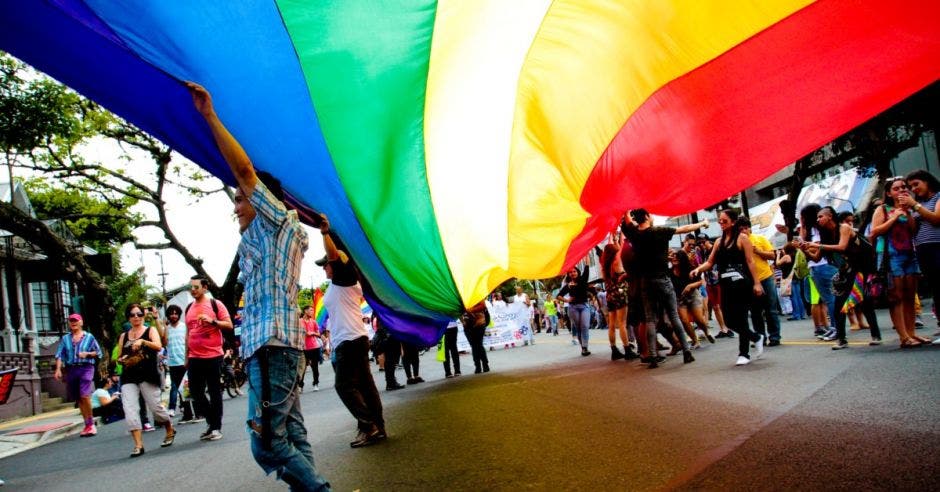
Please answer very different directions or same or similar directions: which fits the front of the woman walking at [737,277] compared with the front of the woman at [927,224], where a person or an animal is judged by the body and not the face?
same or similar directions

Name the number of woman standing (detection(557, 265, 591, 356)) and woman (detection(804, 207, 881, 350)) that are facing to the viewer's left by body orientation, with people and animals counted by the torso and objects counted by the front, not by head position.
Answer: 1

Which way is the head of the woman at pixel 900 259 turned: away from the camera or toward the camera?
toward the camera

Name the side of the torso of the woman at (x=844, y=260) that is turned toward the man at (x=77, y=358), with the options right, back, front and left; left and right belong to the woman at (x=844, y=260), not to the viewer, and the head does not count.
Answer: front

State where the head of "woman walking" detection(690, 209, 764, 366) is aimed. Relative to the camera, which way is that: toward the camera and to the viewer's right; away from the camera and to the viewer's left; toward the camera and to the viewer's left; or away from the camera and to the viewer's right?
toward the camera and to the viewer's left

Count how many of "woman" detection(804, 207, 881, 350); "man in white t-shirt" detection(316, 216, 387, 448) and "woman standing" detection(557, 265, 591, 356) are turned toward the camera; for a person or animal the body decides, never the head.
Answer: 1

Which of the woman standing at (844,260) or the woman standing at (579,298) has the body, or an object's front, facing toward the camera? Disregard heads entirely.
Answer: the woman standing at (579,298)

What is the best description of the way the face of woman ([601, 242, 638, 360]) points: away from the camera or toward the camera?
away from the camera

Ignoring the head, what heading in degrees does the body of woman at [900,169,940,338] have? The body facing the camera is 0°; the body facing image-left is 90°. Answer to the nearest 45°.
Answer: approximately 45°

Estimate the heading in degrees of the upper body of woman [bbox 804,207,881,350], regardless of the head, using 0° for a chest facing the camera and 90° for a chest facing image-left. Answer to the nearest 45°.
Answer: approximately 90°

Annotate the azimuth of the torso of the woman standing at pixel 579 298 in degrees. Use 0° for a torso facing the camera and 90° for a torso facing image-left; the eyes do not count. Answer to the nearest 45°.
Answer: approximately 0°
